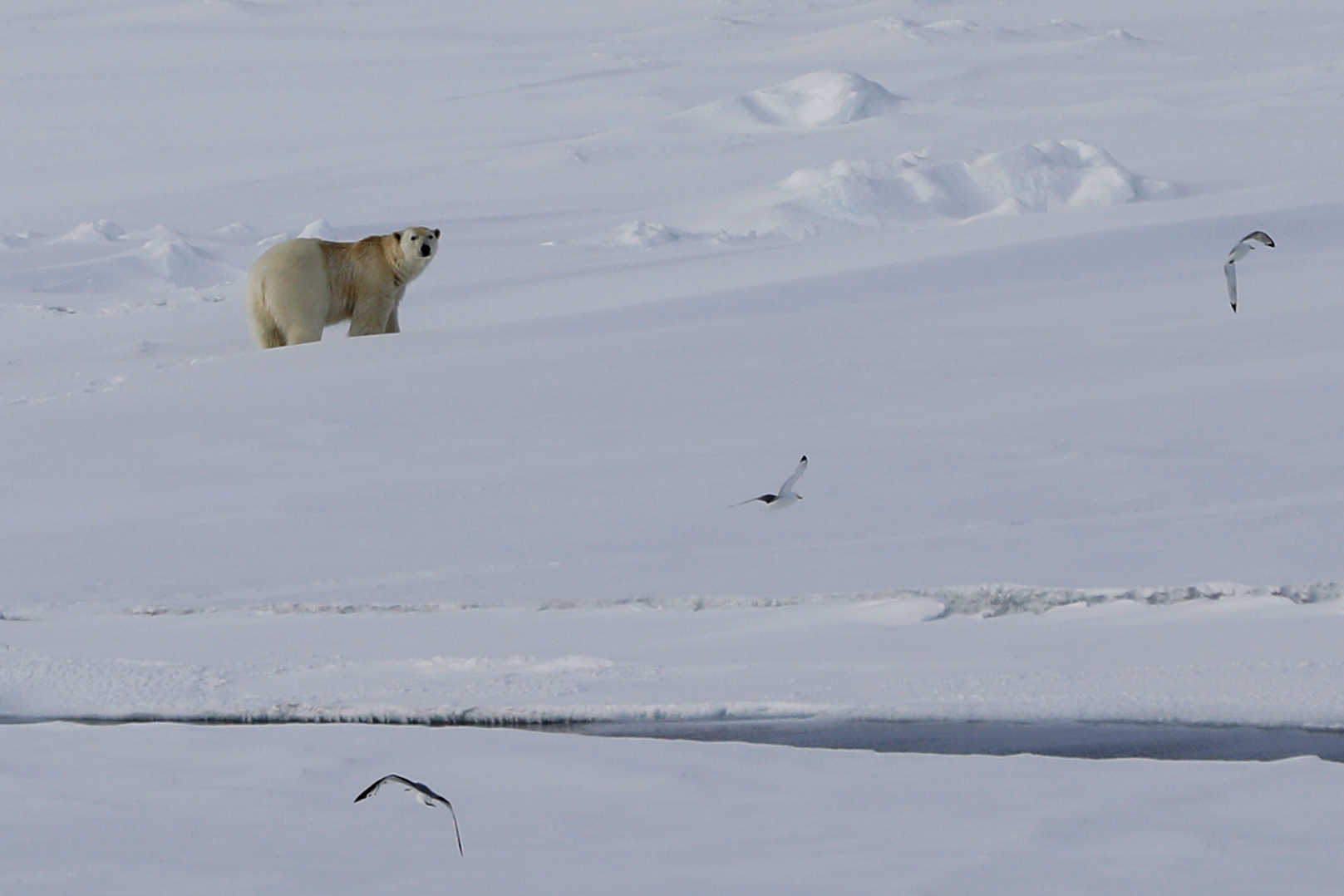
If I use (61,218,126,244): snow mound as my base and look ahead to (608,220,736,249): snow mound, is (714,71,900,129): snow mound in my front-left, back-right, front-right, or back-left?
front-left

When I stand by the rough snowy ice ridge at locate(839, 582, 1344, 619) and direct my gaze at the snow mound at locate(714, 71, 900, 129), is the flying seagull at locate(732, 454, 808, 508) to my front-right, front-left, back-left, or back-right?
front-left

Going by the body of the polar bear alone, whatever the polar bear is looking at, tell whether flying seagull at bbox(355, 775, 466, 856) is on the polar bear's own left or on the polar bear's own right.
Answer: on the polar bear's own right

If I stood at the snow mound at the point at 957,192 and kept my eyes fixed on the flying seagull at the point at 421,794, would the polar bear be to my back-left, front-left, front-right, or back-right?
front-right

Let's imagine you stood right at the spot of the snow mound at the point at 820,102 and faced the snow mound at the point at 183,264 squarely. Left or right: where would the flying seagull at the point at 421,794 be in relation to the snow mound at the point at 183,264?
left

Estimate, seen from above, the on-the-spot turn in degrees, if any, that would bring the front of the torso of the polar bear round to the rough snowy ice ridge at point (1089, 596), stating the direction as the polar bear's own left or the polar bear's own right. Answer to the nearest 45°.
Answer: approximately 90° to the polar bear's own right

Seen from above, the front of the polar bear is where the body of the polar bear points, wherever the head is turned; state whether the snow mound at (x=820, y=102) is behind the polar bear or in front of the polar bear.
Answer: in front

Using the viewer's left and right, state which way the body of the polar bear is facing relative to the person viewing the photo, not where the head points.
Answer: facing away from the viewer and to the right of the viewer

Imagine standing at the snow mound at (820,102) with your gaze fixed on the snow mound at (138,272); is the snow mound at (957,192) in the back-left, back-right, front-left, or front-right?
front-left

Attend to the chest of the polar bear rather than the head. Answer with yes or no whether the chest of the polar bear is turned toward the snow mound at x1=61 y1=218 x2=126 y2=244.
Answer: no

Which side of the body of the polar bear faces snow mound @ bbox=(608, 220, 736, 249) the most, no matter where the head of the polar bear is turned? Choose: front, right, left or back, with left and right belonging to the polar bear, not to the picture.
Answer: front

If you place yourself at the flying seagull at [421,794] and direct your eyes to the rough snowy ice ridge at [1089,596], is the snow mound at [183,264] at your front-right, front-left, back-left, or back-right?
front-left

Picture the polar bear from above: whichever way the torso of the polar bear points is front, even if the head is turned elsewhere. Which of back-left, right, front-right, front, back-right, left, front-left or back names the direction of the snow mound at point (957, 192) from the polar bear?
front

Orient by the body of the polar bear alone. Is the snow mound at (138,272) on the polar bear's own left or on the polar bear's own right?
on the polar bear's own left
